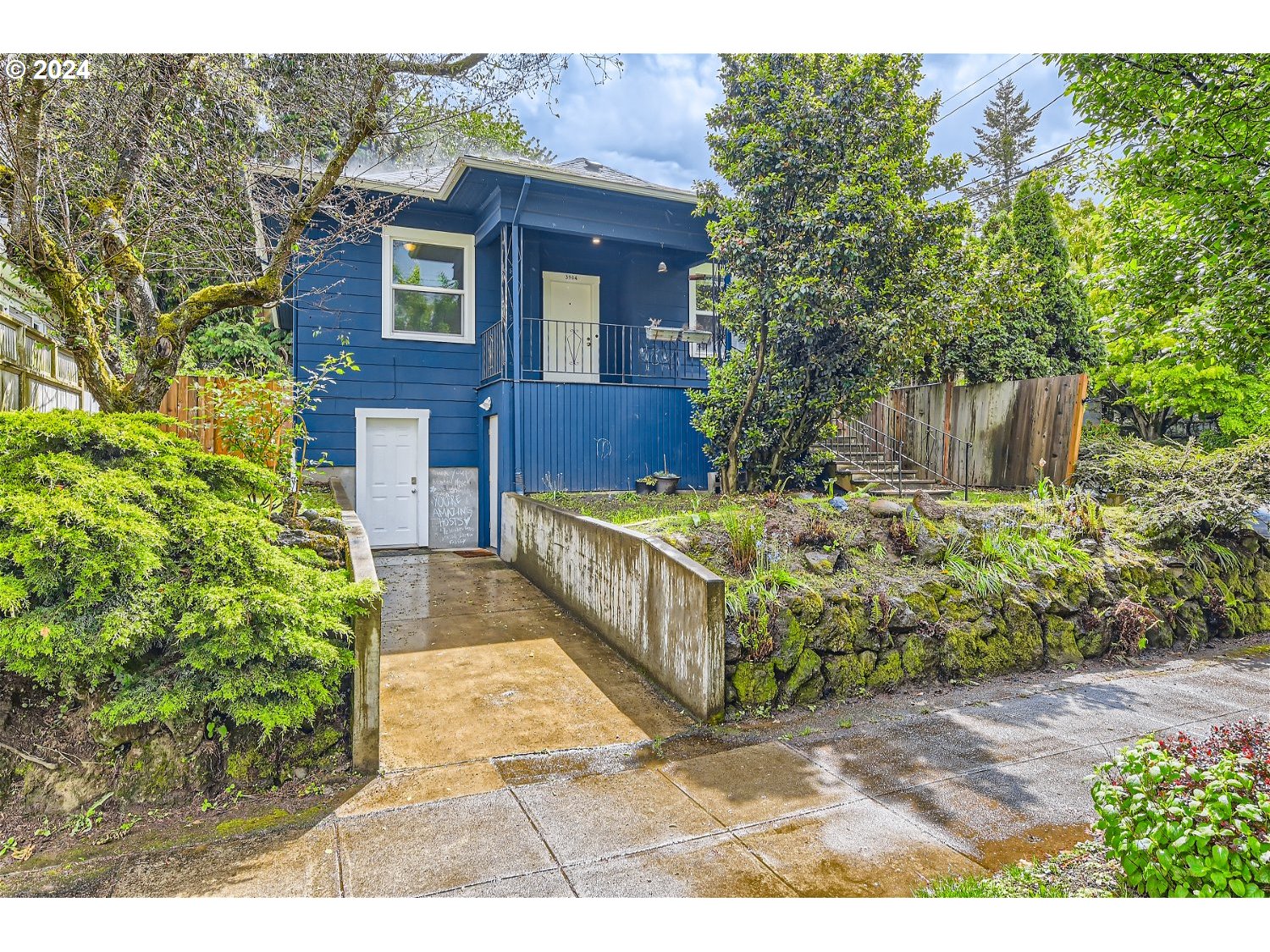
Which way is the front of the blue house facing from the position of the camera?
facing the viewer

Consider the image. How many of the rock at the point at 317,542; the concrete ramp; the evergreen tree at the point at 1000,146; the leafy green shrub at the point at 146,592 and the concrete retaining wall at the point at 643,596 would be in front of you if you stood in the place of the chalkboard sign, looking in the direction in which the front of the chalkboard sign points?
4

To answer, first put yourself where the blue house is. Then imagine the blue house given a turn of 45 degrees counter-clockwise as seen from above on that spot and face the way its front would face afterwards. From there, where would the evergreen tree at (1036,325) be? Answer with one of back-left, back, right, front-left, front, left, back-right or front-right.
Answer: front-left

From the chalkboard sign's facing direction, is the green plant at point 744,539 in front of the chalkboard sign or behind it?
in front

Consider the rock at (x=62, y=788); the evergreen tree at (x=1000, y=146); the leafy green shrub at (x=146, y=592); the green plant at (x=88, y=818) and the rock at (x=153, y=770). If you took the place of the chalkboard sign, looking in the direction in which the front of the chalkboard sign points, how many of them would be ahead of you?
4

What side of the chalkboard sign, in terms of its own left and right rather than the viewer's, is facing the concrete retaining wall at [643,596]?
front

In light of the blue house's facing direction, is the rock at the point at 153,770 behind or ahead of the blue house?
ahead

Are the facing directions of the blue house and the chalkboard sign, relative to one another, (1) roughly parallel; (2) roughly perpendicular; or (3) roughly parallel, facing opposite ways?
roughly parallel

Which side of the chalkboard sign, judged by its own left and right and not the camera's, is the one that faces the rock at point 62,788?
front

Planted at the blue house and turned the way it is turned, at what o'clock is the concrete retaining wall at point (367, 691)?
The concrete retaining wall is roughly at 12 o'clock from the blue house.

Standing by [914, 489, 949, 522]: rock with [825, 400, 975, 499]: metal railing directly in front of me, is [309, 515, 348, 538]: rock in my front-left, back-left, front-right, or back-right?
back-left

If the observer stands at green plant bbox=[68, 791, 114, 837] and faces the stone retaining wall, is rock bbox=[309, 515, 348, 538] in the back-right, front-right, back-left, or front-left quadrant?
front-left

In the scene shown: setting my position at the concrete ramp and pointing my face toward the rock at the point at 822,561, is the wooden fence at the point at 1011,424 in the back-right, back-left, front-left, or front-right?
front-left
